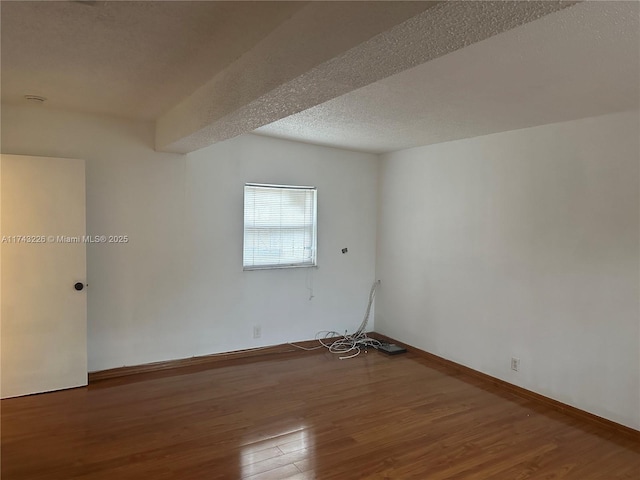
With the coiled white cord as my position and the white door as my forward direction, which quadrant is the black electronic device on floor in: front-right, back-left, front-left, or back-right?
back-left

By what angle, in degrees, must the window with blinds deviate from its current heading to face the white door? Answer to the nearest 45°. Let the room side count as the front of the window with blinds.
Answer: approximately 45° to its right

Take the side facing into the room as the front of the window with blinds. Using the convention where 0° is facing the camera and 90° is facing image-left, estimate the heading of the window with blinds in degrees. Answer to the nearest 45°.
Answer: approximately 0°
